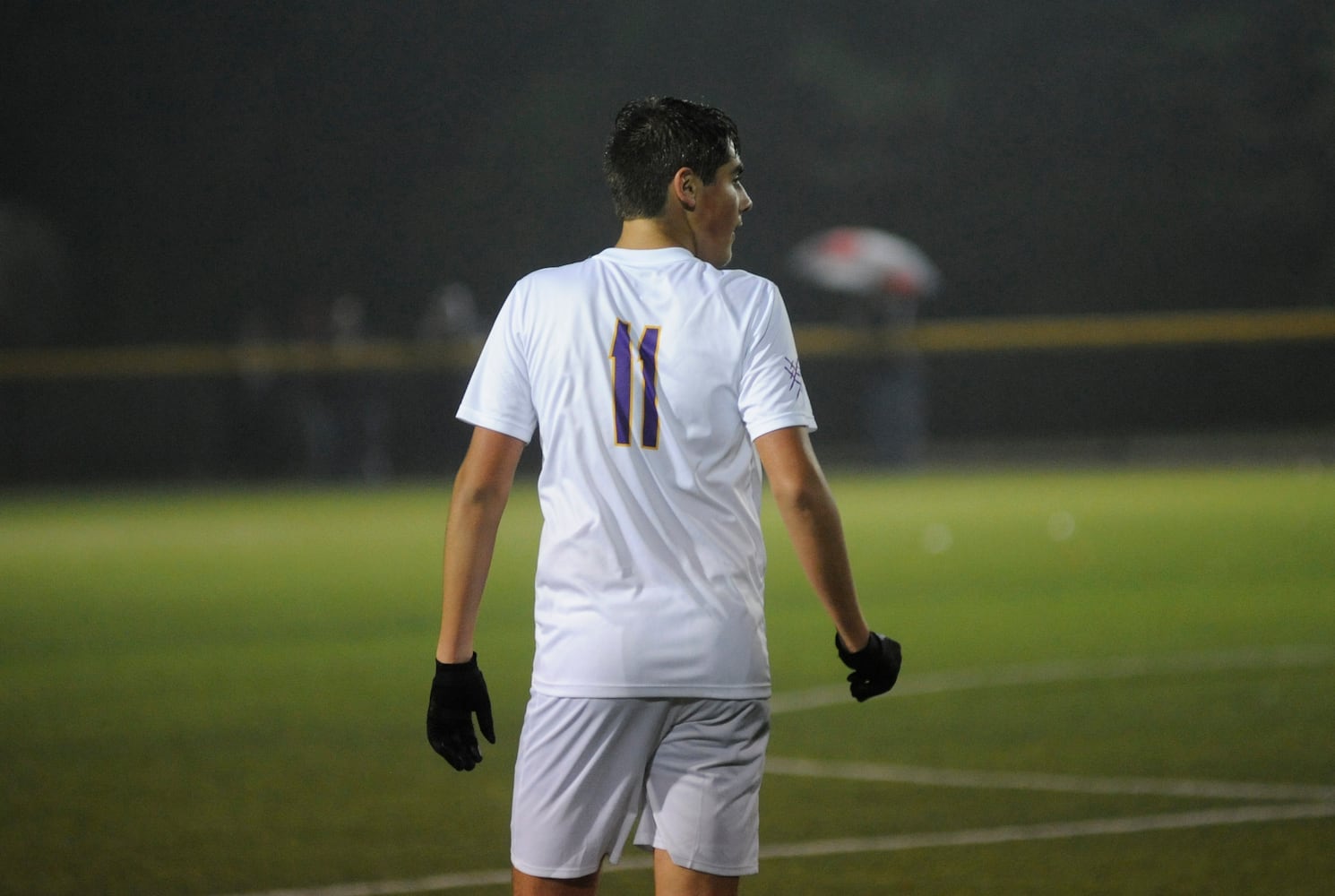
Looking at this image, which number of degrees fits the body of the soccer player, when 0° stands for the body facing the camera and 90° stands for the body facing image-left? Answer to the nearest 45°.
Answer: approximately 180°

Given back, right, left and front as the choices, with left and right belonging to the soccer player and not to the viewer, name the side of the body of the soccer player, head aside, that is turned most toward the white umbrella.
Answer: front

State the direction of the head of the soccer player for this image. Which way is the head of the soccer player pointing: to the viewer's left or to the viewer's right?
to the viewer's right
